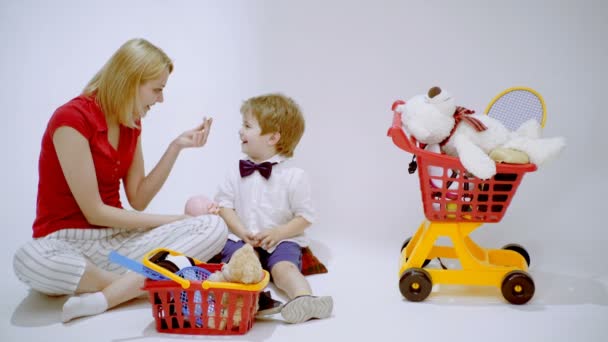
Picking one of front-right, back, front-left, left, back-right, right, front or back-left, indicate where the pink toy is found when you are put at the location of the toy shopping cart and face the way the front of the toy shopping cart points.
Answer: back

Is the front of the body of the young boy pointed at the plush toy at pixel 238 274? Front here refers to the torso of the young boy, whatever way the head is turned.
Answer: yes

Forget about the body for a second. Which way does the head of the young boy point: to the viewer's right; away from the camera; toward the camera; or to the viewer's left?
to the viewer's left

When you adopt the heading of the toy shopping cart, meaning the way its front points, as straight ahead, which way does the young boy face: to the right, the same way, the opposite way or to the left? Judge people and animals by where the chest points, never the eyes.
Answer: to the right

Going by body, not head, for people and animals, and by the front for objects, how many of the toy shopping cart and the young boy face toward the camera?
1

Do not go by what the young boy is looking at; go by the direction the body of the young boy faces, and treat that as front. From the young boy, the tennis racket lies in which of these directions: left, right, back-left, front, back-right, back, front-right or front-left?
left

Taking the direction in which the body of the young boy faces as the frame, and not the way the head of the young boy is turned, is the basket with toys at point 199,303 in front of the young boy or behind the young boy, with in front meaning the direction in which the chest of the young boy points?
in front

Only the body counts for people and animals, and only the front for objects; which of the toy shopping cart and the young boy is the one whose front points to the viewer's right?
the toy shopping cart

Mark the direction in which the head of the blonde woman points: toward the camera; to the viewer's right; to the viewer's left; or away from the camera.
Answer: to the viewer's right

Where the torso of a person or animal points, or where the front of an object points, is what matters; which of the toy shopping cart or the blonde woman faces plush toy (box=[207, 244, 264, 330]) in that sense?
the blonde woman

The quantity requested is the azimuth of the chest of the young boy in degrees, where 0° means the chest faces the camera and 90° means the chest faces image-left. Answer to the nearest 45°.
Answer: approximately 0°

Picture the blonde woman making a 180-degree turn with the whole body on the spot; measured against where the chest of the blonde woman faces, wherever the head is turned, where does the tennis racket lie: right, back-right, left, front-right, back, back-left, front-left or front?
back-right

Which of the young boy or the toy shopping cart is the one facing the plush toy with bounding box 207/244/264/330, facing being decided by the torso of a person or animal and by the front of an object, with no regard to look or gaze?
the young boy

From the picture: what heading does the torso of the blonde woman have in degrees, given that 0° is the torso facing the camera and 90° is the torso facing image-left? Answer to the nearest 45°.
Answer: approximately 315°

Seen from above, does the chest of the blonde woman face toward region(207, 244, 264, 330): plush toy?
yes
